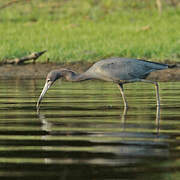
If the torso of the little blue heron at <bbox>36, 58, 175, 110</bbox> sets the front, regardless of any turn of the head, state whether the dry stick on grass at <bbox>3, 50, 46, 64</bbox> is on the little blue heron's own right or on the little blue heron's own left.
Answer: on the little blue heron's own right

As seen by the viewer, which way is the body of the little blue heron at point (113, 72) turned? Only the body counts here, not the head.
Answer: to the viewer's left
